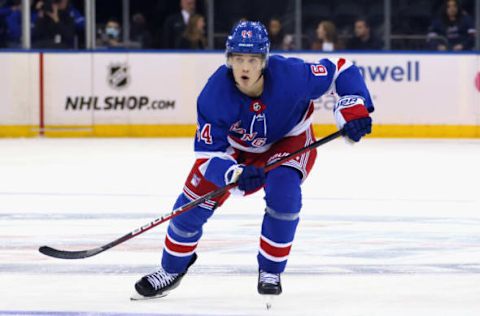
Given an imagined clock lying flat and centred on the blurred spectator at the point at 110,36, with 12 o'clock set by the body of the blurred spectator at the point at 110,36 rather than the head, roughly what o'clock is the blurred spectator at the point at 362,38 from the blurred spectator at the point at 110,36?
the blurred spectator at the point at 362,38 is roughly at 9 o'clock from the blurred spectator at the point at 110,36.

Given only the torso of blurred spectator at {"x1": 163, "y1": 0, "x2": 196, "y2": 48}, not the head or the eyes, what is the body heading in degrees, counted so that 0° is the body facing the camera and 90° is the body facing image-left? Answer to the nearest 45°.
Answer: approximately 315°

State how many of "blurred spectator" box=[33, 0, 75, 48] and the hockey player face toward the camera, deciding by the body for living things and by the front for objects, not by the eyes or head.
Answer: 2

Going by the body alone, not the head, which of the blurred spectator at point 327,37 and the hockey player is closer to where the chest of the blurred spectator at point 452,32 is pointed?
the hockey player

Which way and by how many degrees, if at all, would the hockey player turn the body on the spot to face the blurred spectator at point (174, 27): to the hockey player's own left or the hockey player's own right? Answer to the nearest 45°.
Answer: approximately 180°

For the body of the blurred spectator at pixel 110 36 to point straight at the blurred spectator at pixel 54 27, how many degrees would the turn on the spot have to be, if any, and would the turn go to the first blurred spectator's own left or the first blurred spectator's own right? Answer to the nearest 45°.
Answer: approximately 90° to the first blurred spectator's own right

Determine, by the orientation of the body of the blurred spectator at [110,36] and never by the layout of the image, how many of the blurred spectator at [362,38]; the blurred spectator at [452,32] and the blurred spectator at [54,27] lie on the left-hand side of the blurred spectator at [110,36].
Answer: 2
